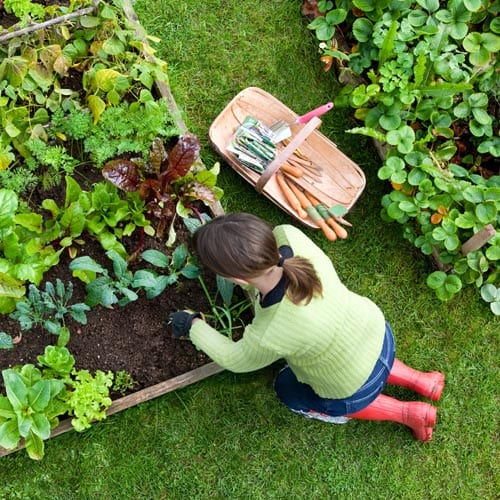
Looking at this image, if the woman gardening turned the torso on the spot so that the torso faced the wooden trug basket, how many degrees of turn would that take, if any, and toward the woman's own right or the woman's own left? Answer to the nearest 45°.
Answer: approximately 45° to the woman's own right

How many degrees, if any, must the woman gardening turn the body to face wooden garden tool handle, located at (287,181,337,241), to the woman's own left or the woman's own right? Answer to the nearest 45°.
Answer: approximately 45° to the woman's own right

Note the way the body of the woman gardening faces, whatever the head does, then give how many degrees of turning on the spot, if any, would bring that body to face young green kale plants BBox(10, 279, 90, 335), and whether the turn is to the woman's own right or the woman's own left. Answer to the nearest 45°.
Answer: approximately 45° to the woman's own left

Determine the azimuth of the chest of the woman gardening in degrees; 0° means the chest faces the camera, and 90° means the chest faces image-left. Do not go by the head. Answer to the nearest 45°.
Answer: approximately 135°
